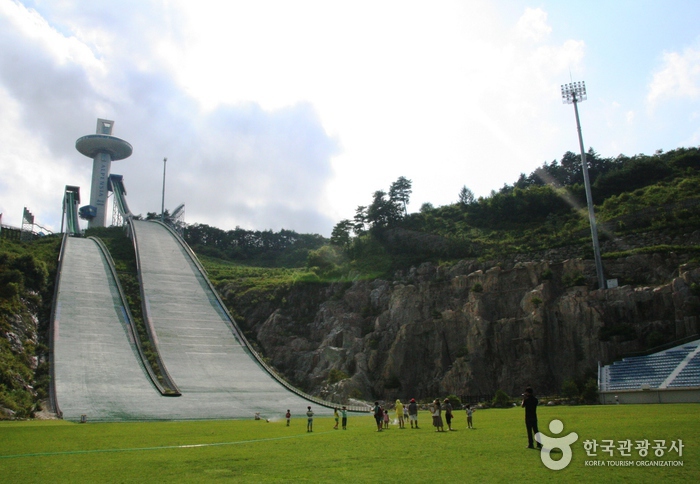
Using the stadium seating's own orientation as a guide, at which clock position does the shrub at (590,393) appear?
The shrub is roughly at 1 o'clock from the stadium seating.

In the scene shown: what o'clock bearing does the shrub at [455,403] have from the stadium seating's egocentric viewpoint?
The shrub is roughly at 1 o'clock from the stadium seating.

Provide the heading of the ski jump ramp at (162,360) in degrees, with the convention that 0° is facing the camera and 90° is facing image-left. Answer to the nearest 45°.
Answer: approximately 315°

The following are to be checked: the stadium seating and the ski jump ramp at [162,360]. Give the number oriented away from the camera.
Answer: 0

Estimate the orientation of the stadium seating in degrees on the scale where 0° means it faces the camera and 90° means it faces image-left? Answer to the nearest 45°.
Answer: approximately 45°

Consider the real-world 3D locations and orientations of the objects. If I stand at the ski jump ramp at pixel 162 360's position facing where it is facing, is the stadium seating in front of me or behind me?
in front

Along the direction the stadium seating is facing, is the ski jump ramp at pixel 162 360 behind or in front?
in front
